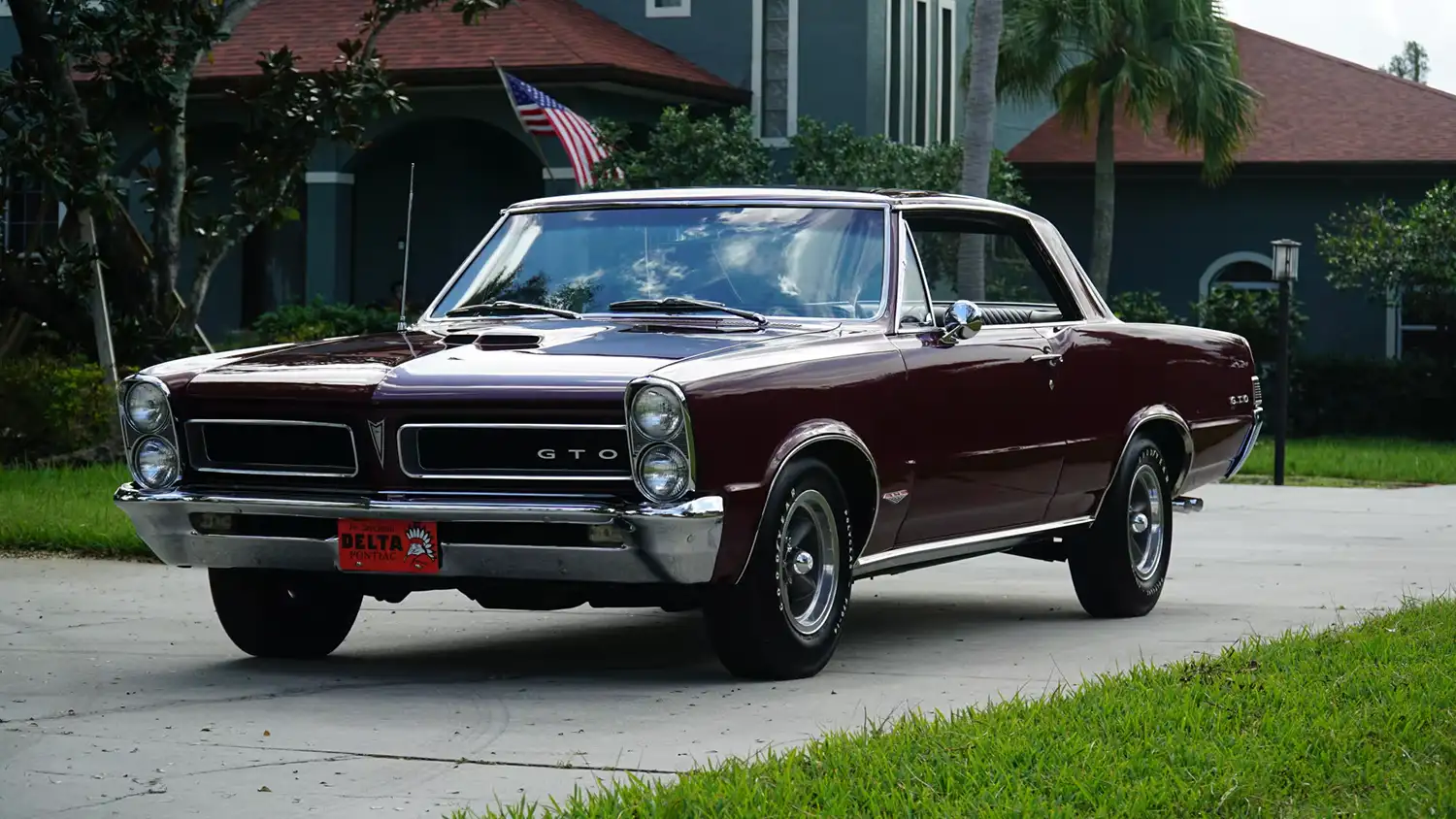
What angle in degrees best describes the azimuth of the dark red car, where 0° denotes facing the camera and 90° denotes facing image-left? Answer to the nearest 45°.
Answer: approximately 45°

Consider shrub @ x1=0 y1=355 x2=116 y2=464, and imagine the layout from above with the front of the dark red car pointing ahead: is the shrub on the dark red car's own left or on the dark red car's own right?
on the dark red car's own right

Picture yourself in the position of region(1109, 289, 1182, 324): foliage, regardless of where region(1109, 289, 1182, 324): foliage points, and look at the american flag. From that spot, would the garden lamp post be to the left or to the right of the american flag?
left

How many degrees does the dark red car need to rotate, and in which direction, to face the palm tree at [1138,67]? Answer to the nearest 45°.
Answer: approximately 135° to its right

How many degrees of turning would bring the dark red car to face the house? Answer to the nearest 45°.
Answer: approximately 135° to its right

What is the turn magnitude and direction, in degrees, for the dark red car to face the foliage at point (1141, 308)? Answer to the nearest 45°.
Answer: approximately 135° to its right

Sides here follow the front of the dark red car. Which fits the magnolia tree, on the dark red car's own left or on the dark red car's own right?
on the dark red car's own right

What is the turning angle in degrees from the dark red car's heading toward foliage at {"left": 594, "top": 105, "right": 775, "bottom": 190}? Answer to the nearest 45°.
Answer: approximately 135° to its right

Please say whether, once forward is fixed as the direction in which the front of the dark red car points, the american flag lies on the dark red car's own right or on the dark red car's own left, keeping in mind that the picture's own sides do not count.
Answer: on the dark red car's own right

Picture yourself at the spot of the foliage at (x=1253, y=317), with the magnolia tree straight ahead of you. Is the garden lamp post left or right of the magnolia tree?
left

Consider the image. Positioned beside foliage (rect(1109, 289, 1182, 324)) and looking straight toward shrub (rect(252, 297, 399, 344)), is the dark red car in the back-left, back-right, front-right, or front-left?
front-left

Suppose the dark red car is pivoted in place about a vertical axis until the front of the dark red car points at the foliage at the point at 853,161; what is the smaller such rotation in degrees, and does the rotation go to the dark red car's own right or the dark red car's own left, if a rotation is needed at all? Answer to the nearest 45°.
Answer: approximately 135° to the dark red car's own right

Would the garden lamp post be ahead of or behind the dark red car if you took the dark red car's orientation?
behind
